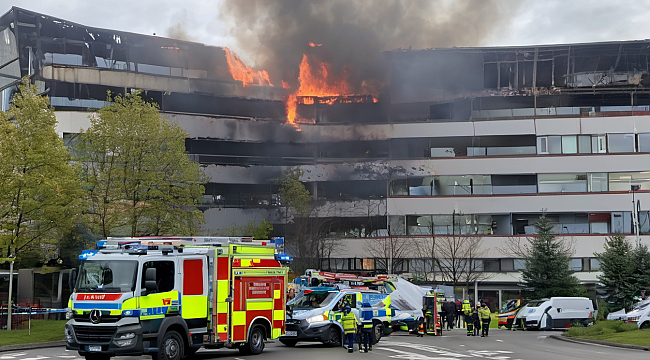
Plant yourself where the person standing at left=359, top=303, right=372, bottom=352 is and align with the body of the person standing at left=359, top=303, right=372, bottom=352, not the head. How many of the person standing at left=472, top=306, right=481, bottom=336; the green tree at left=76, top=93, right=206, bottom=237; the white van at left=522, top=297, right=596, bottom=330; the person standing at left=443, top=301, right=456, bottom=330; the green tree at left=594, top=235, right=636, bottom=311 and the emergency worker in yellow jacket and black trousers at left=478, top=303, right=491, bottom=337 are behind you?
0

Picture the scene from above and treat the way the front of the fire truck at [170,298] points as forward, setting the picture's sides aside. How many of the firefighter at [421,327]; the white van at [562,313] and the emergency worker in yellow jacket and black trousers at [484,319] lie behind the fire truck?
3

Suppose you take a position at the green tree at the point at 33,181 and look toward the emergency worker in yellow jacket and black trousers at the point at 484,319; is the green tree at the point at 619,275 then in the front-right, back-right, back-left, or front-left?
front-left

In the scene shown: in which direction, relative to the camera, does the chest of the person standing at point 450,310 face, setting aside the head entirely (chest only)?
away from the camera

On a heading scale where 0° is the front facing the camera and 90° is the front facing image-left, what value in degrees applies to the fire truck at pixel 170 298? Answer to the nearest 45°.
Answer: approximately 45°

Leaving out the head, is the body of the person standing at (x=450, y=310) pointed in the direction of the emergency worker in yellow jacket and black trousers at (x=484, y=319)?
no

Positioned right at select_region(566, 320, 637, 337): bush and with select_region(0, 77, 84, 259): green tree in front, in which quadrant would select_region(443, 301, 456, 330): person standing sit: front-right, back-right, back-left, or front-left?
front-right

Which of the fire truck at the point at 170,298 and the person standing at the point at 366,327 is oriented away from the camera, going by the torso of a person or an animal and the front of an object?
the person standing

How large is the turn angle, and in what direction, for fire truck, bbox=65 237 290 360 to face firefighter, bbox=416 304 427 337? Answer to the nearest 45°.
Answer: approximately 180°

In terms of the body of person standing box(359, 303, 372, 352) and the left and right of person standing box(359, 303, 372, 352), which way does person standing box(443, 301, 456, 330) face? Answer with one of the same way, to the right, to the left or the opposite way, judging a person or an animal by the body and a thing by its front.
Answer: the same way

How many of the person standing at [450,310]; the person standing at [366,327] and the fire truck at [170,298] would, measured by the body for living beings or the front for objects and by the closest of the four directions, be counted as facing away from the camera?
2

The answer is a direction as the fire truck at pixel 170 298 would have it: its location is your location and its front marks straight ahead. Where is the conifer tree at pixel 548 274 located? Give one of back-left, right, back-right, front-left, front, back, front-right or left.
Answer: back

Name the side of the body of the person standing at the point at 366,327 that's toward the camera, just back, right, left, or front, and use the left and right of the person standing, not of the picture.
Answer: back

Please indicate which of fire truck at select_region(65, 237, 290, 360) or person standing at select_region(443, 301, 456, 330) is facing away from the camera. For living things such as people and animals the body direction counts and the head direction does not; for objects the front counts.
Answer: the person standing

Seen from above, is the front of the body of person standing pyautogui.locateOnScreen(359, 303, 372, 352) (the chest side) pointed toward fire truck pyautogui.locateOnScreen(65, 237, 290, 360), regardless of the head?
no

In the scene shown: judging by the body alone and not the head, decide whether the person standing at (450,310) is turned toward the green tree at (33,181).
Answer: no

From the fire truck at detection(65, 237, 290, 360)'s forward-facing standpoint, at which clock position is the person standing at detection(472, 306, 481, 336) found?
The person standing is roughly at 6 o'clock from the fire truck.

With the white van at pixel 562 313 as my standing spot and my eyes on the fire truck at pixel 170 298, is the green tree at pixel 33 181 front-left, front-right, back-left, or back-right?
front-right

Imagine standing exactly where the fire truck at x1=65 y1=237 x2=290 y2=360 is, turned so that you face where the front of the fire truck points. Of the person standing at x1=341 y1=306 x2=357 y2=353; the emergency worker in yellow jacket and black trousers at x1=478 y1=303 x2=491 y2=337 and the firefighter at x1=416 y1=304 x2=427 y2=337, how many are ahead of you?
0
